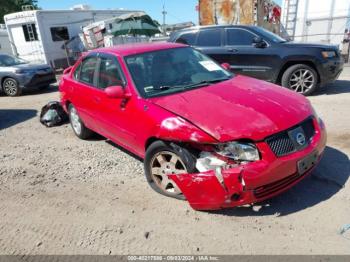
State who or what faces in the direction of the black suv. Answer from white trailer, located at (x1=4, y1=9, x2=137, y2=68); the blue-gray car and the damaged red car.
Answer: the blue-gray car

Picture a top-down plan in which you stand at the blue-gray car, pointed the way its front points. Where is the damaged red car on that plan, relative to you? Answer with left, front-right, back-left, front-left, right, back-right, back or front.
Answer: front-right

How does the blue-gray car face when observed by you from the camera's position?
facing the viewer and to the right of the viewer

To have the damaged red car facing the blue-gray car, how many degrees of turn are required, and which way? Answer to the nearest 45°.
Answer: approximately 180°

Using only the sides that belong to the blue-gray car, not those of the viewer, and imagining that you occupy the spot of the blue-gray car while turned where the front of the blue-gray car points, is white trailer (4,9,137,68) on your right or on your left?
on your left

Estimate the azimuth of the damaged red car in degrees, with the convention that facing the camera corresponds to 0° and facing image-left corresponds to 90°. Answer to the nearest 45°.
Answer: approximately 315°

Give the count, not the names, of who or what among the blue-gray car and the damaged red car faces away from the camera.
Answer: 0

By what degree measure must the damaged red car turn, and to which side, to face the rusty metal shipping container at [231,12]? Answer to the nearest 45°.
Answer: approximately 135° to its left

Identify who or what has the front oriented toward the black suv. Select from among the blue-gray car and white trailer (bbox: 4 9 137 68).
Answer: the blue-gray car

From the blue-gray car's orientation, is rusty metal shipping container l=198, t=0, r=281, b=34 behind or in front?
in front
